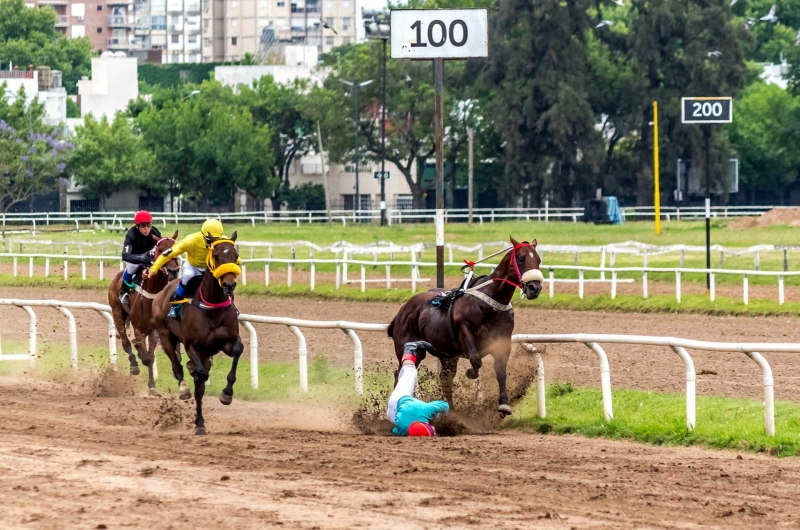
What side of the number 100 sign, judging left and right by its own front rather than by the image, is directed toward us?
front

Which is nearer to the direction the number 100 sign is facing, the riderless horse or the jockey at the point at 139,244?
the riderless horse

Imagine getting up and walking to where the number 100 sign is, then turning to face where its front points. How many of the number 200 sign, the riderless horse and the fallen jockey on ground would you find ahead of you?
2

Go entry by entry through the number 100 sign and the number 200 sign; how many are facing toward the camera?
2

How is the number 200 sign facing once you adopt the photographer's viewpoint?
facing the viewer

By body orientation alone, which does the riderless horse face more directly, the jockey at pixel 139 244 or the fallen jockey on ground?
the fallen jockey on ground

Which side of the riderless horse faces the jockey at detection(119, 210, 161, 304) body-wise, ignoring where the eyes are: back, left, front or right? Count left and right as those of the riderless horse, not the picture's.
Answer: back

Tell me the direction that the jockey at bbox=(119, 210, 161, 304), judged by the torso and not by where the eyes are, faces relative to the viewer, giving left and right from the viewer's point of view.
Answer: facing the viewer and to the right of the viewer
